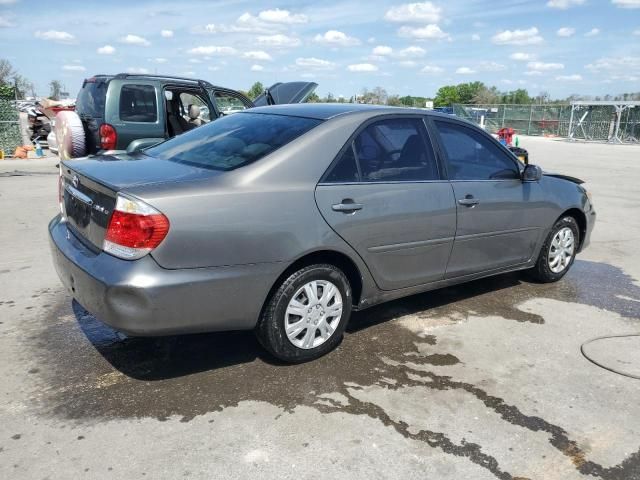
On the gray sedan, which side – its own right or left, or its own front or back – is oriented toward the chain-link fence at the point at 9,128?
left

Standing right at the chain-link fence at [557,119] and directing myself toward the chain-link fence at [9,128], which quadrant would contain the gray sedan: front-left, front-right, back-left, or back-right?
front-left

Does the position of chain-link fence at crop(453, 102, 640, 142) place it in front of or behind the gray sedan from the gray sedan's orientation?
in front

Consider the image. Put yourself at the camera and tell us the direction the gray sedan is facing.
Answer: facing away from the viewer and to the right of the viewer

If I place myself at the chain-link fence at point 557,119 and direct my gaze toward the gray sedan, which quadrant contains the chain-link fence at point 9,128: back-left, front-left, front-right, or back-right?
front-right
